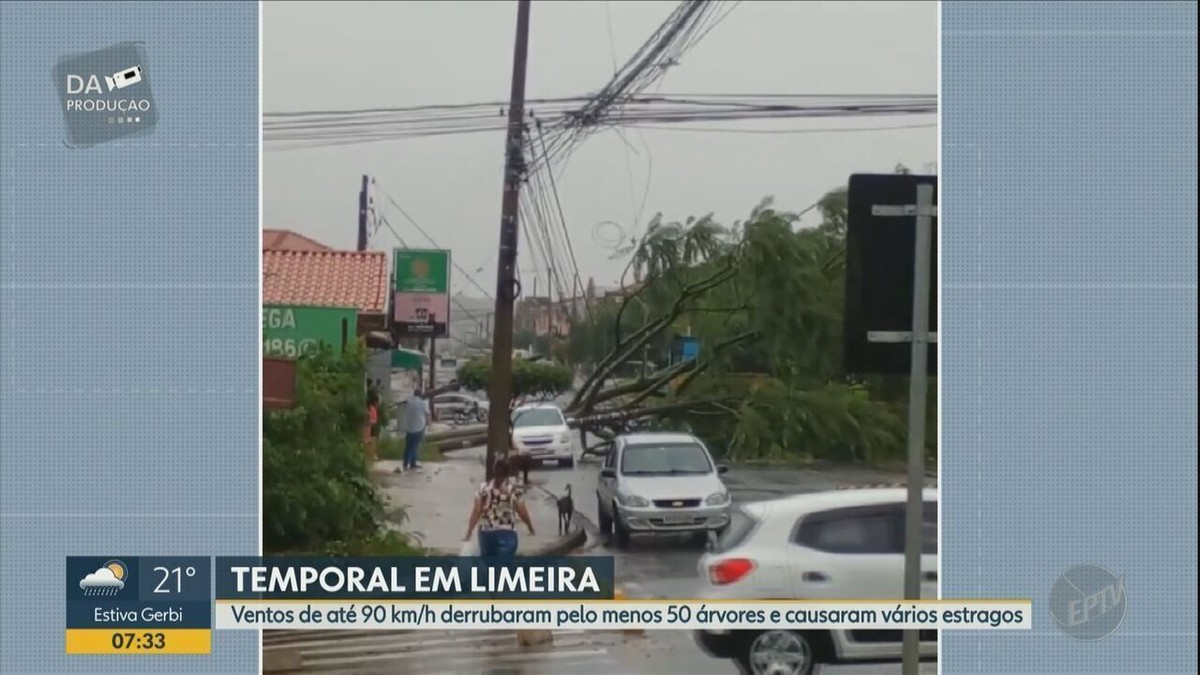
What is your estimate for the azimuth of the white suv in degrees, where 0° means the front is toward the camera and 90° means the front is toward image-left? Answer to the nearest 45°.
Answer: approximately 270°

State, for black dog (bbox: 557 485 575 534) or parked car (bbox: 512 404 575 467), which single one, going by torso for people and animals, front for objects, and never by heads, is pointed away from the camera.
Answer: the black dog

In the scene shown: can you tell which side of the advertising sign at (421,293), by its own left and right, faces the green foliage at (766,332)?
left

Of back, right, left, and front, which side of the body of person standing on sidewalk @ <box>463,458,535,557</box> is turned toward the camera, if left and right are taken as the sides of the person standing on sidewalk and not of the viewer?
back

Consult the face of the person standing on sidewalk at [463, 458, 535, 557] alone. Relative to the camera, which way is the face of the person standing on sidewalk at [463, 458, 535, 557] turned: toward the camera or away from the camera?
away from the camera

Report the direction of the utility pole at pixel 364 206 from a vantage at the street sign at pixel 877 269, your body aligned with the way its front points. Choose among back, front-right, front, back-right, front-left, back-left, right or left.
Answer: left

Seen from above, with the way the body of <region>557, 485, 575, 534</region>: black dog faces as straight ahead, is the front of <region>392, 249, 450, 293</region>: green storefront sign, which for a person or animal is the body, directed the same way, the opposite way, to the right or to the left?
the opposite way

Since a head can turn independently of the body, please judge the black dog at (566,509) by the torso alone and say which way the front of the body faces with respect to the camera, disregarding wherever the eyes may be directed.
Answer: away from the camera

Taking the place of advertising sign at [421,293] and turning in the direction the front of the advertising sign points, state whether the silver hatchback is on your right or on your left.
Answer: on your left

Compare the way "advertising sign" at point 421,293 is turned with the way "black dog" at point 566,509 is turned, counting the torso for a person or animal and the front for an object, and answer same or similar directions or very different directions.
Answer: very different directions
